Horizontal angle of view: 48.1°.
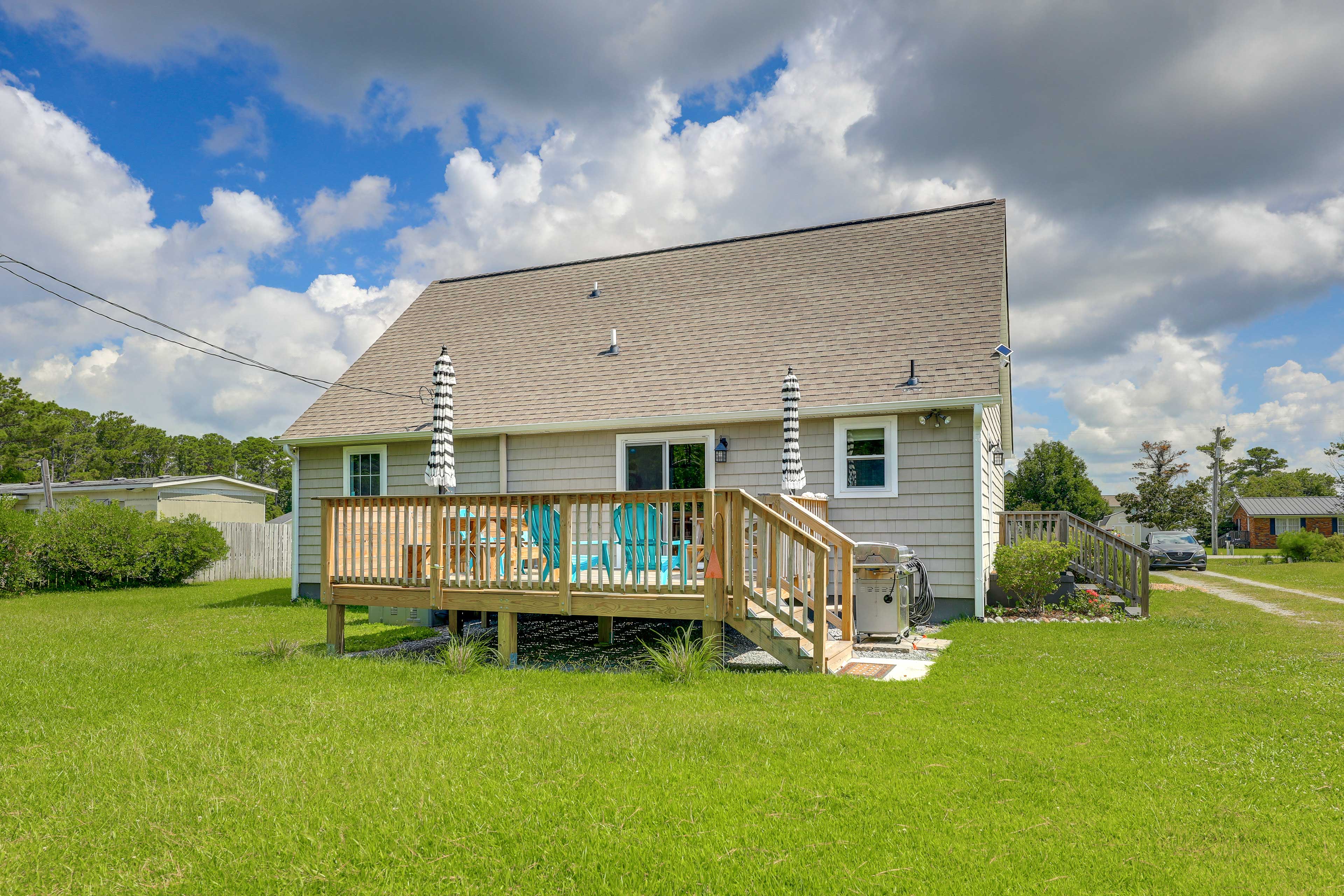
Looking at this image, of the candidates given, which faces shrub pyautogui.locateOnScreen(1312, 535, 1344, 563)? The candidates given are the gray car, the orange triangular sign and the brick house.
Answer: the brick house

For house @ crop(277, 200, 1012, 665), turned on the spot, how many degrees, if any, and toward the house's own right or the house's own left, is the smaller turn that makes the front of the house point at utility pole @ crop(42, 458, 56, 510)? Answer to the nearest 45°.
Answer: approximately 45° to the house's own left

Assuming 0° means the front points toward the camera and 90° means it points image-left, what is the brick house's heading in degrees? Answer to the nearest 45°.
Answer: approximately 0°

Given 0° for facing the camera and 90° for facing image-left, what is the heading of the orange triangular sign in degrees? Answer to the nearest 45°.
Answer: approximately 0°

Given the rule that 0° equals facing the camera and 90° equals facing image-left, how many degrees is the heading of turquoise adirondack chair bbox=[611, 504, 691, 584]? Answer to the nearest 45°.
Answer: approximately 225°

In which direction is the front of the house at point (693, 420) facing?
away from the camera

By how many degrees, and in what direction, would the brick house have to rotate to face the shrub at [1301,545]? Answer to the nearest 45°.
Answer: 0° — it already faces it

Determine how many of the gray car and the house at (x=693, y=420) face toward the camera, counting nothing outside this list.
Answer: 1

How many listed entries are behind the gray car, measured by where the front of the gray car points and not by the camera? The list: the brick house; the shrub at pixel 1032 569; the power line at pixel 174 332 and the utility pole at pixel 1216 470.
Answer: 2

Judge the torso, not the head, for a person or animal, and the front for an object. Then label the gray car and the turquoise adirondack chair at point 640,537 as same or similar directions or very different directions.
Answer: very different directions
